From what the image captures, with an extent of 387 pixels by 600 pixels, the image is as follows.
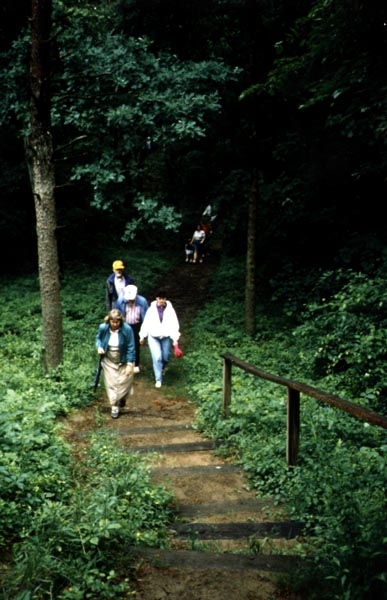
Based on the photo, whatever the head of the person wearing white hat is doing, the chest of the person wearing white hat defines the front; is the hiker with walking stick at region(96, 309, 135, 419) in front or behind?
in front

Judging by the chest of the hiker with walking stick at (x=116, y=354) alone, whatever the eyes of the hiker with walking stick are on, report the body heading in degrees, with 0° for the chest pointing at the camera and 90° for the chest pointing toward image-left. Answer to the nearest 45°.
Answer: approximately 0°

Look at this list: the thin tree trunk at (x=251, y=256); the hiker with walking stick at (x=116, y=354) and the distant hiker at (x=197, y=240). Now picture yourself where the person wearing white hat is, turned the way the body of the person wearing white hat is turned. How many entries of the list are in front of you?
1

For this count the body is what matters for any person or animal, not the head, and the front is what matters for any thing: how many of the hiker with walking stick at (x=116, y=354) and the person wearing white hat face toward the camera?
2

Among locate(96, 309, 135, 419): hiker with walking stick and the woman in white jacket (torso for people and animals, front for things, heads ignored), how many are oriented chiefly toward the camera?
2

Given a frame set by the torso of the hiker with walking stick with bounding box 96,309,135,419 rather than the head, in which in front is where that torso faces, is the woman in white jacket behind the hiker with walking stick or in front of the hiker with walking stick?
behind
